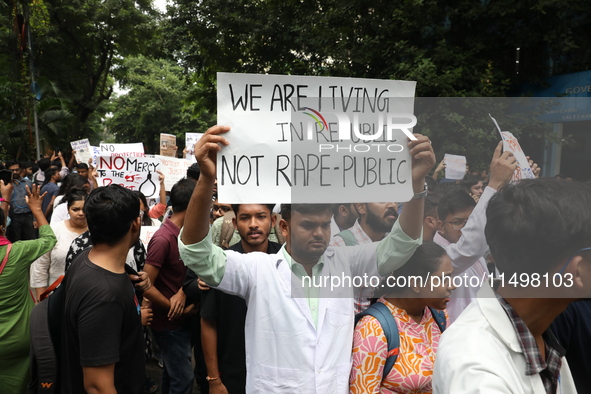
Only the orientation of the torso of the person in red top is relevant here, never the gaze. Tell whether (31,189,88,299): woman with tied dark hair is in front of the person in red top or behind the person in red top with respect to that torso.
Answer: behind

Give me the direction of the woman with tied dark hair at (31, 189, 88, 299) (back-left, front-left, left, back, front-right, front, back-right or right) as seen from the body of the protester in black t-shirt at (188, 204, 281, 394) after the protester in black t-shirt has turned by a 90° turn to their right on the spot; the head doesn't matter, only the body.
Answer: front-right

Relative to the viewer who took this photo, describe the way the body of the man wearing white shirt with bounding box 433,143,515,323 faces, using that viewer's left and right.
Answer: facing the viewer and to the right of the viewer

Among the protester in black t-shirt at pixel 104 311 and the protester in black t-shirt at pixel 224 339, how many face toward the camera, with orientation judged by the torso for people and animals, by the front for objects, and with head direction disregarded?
1

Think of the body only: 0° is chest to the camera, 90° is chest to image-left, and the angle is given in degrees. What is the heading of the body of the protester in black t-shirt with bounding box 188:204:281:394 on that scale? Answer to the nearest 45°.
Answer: approximately 0°

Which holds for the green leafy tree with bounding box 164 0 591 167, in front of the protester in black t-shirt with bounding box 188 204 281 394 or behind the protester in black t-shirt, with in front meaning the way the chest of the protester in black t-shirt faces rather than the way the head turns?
behind
